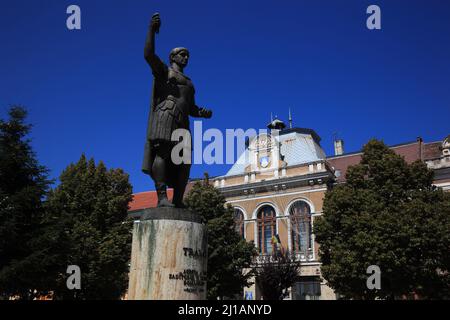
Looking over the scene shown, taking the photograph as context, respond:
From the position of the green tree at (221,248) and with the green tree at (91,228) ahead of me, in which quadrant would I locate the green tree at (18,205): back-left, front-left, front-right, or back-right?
front-left

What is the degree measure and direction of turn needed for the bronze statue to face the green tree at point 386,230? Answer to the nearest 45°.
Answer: approximately 90° to its left

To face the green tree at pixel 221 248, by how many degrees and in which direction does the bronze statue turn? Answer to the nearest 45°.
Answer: approximately 135° to its left

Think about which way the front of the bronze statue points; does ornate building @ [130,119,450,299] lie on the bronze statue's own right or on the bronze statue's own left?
on the bronze statue's own left

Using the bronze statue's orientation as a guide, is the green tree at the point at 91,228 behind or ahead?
behind

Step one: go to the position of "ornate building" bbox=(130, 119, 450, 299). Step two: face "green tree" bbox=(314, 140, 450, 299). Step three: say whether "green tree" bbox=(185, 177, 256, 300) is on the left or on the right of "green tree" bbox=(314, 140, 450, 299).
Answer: right

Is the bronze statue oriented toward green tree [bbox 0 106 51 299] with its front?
no

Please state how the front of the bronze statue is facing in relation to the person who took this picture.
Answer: facing the viewer and to the right of the viewer
